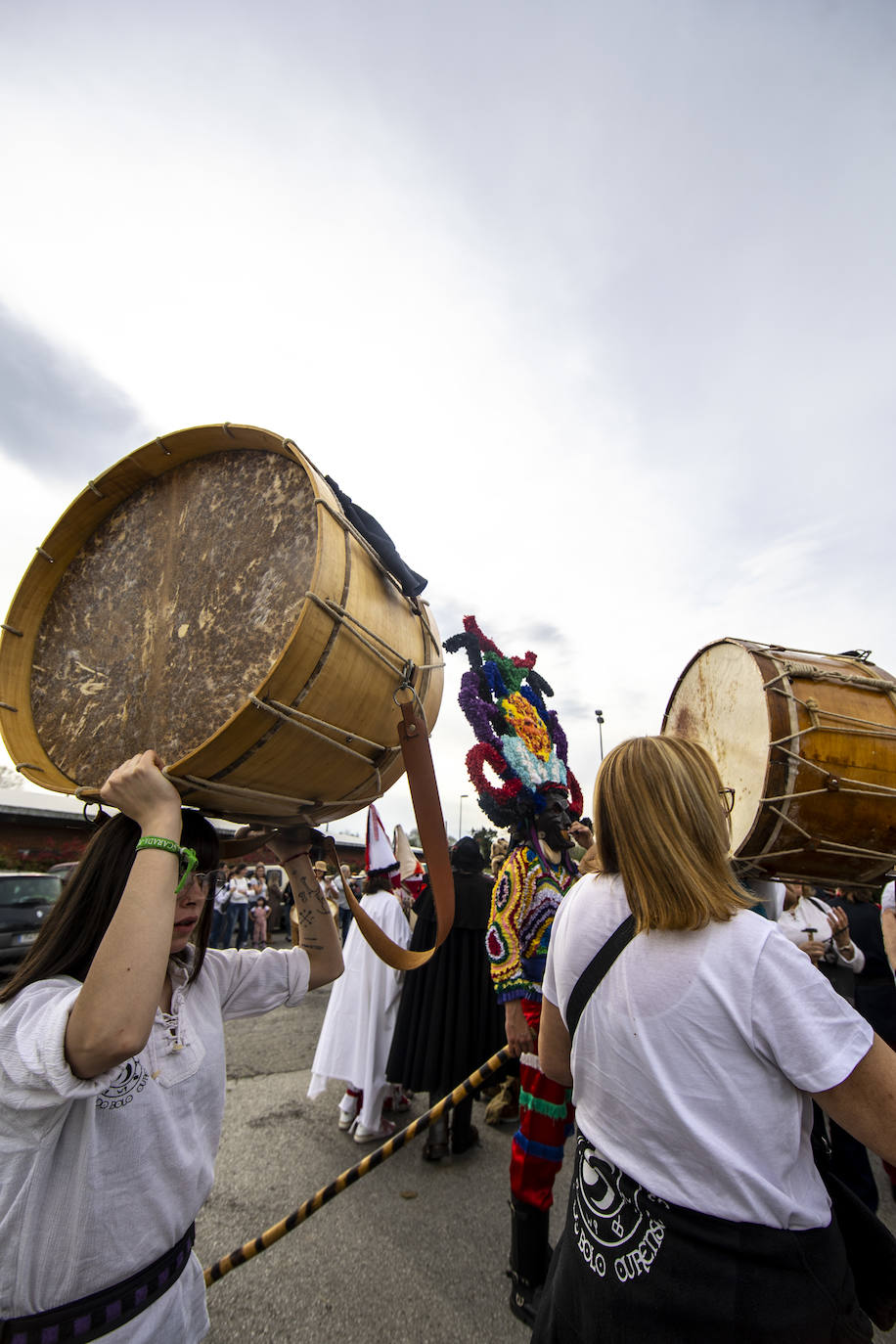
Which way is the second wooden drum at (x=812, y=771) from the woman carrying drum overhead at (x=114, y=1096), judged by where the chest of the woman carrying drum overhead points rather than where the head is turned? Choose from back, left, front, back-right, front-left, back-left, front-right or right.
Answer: front-left

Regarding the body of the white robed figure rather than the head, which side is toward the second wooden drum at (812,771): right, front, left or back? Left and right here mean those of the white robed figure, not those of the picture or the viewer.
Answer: right

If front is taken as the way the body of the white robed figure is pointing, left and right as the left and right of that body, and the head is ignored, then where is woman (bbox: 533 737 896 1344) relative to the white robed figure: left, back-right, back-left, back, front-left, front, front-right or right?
back-right

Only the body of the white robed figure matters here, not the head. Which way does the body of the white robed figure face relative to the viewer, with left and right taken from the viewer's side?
facing away from the viewer and to the right of the viewer

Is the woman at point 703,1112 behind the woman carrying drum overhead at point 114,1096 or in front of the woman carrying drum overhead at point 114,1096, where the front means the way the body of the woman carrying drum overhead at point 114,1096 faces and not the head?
in front

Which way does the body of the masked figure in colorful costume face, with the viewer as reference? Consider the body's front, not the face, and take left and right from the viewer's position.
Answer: facing to the right of the viewer

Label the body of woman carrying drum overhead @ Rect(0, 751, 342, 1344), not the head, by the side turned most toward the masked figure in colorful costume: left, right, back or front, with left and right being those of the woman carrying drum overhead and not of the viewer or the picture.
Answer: left

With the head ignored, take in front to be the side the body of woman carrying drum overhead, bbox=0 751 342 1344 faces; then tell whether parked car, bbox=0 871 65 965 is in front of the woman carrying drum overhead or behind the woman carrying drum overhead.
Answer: behind

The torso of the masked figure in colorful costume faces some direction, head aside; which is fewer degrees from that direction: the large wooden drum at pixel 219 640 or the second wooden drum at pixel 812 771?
the second wooden drum

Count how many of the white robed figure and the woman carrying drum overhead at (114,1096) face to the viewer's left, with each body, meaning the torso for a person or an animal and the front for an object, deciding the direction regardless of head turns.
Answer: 0
